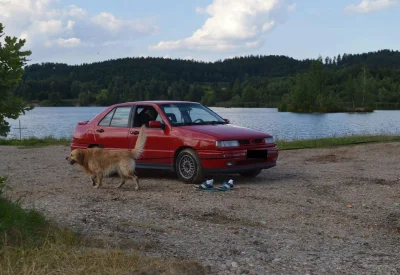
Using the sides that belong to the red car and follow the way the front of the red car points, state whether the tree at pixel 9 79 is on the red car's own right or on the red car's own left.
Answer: on the red car's own right

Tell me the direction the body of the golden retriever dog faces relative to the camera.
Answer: to the viewer's left
